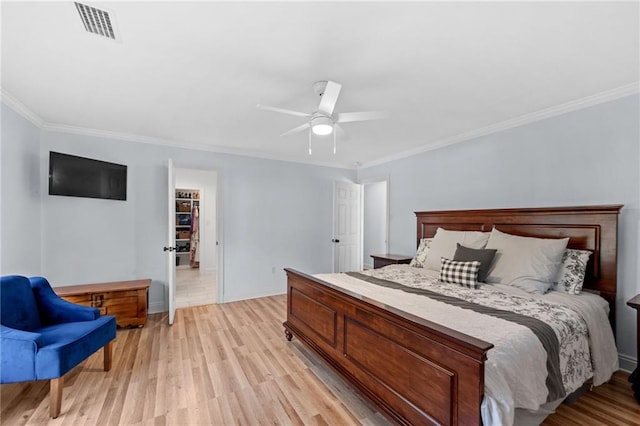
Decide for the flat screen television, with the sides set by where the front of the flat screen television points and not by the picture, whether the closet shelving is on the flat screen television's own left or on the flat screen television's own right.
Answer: on the flat screen television's own left

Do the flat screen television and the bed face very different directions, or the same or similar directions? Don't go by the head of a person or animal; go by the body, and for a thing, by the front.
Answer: very different directions

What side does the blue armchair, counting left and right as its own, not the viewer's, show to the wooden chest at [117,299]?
left

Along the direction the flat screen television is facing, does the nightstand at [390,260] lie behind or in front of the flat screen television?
in front

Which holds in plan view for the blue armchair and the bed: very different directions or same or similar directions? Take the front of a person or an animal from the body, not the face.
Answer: very different directions

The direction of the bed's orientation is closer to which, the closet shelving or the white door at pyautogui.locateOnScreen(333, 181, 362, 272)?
the closet shelving

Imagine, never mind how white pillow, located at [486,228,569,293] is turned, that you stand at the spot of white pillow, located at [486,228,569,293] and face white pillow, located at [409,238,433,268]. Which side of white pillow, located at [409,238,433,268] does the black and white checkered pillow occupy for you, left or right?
left

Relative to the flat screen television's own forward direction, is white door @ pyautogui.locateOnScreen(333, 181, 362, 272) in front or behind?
in front

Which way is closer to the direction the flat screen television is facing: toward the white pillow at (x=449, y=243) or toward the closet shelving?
the white pillow

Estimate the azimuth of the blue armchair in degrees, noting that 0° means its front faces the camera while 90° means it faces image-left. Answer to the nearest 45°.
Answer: approximately 315°
